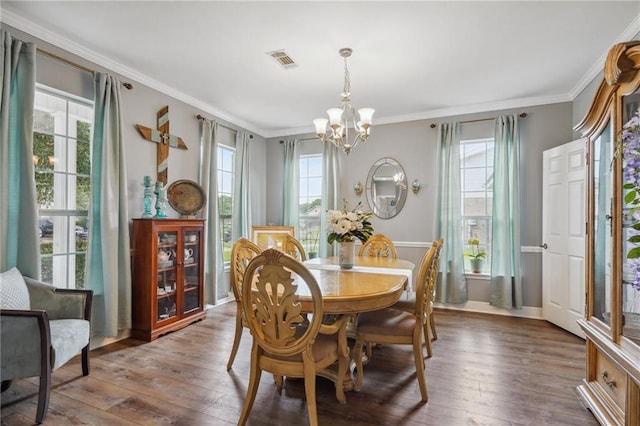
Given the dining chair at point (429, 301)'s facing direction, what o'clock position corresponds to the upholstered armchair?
The upholstered armchair is roughly at 11 o'clock from the dining chair.

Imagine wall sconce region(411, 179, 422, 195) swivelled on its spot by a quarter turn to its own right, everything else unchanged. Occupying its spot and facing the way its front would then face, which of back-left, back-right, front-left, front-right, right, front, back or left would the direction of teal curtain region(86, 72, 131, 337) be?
front-left

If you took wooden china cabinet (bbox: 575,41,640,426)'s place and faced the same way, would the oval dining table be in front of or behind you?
in front

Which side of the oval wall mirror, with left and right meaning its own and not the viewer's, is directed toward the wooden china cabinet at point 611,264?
front

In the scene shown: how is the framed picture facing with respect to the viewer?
toward the camera

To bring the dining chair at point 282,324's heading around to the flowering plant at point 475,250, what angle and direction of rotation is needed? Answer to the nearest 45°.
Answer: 0° — it already faces it

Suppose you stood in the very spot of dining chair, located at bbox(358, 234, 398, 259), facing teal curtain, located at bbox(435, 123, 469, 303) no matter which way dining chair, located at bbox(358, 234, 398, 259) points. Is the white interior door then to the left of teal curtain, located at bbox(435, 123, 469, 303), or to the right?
right

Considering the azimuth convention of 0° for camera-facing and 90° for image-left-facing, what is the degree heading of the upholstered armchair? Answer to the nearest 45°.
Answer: approximately 315°

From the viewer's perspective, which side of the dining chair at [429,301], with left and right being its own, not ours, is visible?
left

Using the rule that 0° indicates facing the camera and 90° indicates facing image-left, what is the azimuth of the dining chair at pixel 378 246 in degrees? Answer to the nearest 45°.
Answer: approximately 0°

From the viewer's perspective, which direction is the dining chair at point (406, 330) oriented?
to the viewer's left

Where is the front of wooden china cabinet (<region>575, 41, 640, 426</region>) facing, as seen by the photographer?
facing the viewer and to the left of the viewer

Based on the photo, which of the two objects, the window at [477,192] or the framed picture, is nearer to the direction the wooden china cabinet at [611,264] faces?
the framed picture

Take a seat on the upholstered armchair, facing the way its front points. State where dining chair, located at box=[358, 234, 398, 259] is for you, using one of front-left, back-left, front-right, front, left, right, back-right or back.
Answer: front-left

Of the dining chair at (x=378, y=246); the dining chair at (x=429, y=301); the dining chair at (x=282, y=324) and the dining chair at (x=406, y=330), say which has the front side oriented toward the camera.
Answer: the dining chair at (x=378, y=246)

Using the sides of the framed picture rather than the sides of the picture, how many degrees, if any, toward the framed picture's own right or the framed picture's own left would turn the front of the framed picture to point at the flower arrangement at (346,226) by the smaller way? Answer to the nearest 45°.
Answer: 0° — it already faces it
